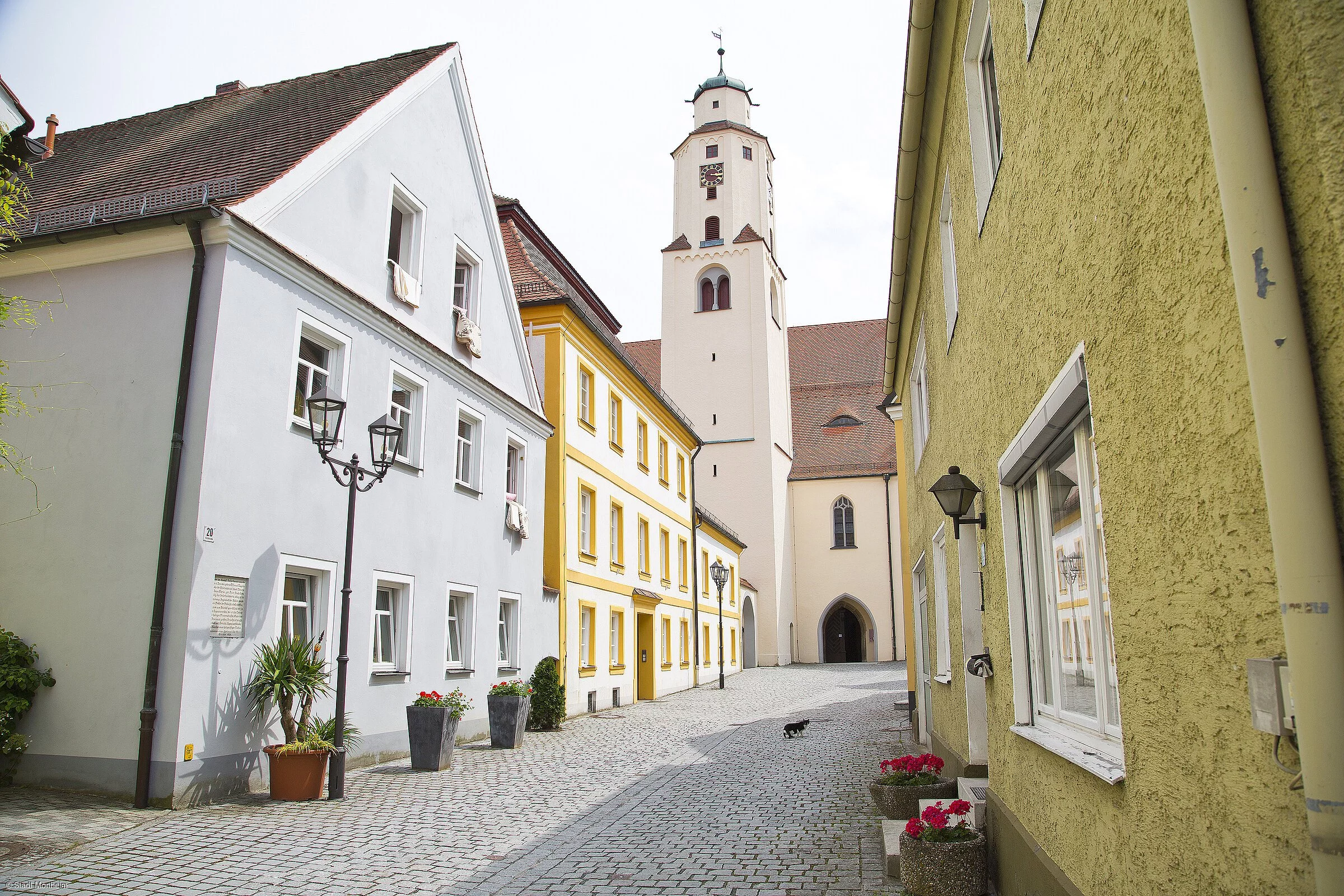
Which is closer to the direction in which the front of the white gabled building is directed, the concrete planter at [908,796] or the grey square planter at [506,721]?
the concrete planter

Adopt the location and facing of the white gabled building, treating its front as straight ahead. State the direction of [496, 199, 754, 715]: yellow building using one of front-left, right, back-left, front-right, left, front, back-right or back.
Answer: left

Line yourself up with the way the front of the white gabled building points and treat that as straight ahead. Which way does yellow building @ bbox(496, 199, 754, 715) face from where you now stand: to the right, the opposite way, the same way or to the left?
the same way

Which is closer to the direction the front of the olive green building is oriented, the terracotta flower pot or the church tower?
the terracotta flower pot

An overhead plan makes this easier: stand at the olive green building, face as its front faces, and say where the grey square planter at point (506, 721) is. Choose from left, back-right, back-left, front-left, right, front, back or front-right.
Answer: front-right

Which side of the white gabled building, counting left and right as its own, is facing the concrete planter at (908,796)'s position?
front

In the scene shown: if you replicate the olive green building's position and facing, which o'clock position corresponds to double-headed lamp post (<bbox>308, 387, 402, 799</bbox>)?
The double-headed lamp post is roughly at 1 o'clock from the olive green building.

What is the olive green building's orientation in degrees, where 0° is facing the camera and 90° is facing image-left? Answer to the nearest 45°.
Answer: approximately 90°

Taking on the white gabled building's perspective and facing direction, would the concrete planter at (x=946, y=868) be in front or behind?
in front

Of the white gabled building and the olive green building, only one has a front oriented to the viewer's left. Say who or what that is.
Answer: the olive green building

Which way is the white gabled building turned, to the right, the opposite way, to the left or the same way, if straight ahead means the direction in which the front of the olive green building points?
the opposite way

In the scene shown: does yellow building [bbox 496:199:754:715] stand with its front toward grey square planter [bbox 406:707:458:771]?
no

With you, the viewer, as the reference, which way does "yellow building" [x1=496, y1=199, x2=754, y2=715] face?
facing the viewer and to the right of the viewer

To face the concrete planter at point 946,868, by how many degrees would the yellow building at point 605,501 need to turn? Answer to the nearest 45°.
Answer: approximately 45° to its right

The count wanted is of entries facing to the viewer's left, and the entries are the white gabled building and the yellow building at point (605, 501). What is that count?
0

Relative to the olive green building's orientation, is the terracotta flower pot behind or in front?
in front
